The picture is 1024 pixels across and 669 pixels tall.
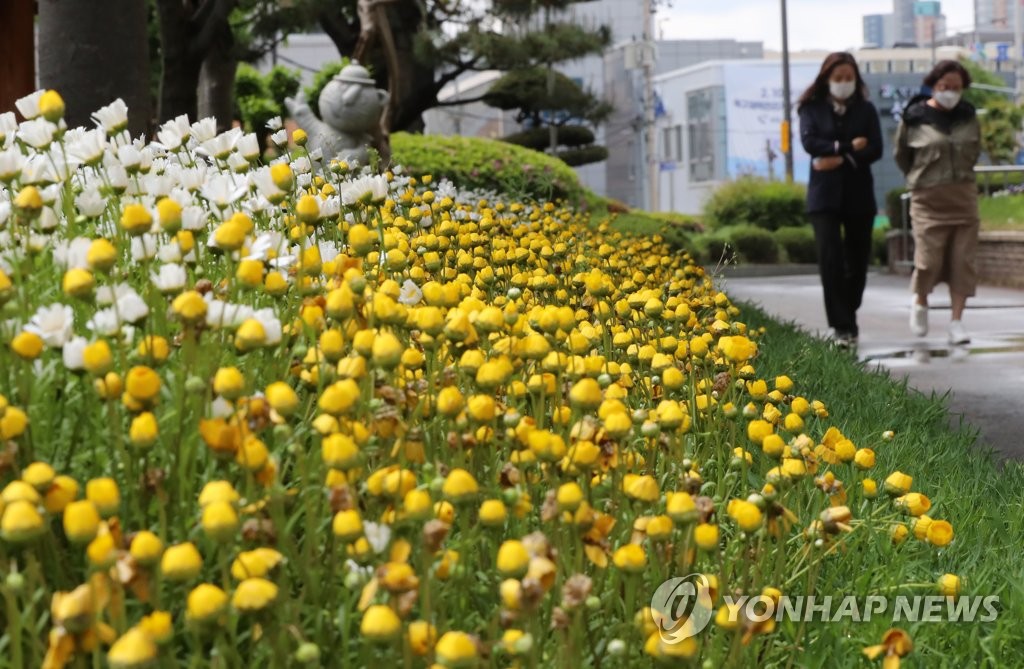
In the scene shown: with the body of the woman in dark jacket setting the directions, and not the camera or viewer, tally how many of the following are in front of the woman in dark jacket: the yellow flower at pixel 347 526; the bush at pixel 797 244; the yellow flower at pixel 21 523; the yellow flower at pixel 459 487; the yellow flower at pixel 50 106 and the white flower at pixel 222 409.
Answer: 5

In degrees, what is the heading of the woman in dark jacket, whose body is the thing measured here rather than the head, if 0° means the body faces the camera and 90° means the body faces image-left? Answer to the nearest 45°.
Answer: approximately 0°

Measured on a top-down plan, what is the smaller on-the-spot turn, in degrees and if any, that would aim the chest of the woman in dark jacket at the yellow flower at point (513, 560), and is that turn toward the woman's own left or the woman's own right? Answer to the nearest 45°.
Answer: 0° — they already face it

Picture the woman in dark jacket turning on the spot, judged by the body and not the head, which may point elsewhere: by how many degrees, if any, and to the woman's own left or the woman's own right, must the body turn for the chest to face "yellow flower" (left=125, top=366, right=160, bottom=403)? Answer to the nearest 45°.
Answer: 0° — they already face it

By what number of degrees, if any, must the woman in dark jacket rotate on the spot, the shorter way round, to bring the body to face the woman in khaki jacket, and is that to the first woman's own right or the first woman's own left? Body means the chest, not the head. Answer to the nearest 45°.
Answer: approximately 135° to the first woman's own left

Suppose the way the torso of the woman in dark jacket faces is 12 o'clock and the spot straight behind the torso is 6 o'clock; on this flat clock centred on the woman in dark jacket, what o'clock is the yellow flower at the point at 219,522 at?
The yellow flower is roughly at 12 o'clock from the woman in dark jacket.

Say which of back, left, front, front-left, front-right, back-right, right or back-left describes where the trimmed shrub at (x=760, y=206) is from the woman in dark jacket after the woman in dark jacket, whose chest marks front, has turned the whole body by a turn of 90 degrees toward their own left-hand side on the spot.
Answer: left

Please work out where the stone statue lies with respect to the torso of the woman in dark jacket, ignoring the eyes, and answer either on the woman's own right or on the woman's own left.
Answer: on the woman's own right

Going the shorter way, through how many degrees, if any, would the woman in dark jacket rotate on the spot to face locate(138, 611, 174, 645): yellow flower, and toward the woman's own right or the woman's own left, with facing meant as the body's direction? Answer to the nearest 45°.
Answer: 0° — they already face it
